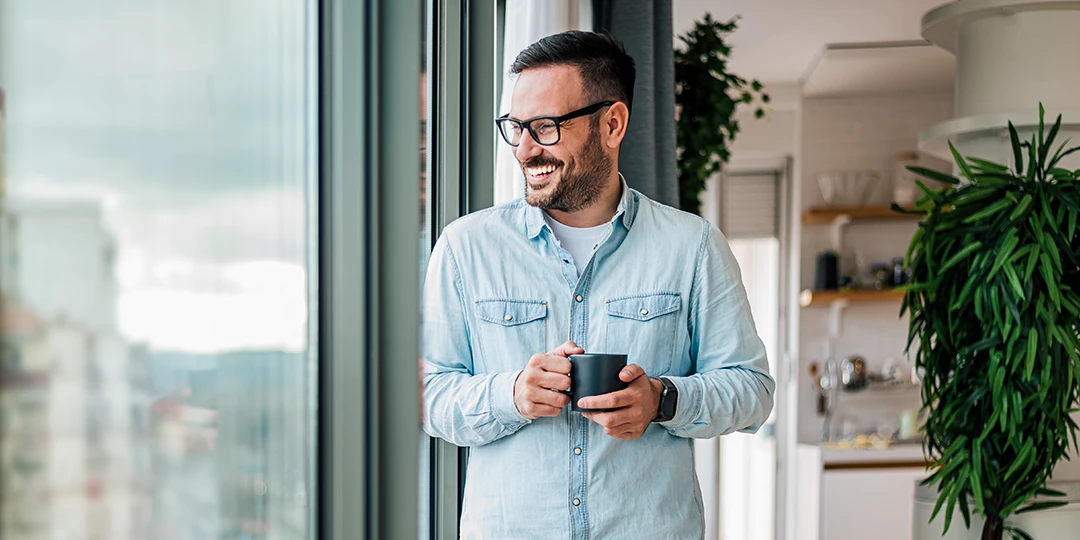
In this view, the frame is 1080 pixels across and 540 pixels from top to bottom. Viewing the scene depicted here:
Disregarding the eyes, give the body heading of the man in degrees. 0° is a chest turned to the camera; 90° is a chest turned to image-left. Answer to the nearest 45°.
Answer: approximately 0°

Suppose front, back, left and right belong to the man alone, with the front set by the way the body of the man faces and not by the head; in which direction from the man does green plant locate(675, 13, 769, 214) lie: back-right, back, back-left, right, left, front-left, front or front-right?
back

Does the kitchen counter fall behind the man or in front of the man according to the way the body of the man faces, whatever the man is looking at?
behind

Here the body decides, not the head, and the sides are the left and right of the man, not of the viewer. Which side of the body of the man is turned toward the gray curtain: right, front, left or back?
back

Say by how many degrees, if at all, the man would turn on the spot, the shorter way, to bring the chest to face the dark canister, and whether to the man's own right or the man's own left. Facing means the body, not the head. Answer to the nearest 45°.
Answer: approximately 180°

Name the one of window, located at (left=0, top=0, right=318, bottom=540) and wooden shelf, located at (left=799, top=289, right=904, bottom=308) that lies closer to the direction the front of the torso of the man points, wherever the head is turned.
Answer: the window

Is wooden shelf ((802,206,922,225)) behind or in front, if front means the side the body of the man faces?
behind

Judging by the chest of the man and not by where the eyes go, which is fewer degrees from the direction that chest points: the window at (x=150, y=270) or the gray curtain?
the window

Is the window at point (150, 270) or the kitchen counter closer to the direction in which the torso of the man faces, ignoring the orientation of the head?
the window
